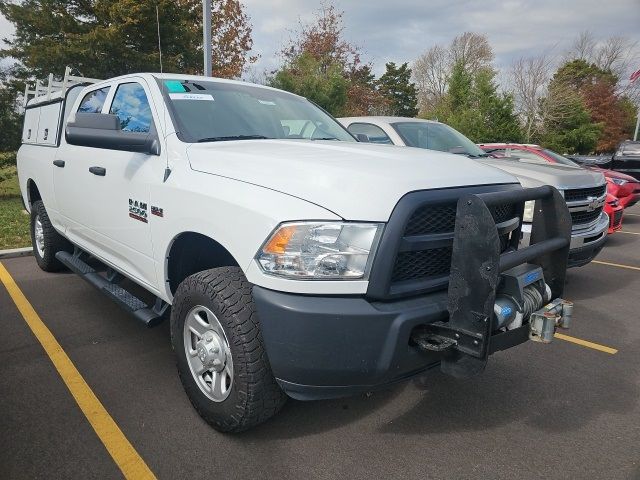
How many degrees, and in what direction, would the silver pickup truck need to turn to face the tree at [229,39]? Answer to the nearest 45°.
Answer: approximately 180°

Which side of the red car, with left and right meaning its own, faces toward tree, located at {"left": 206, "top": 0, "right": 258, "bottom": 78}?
back

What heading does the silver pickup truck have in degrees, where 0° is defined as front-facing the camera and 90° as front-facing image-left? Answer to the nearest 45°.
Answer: approximately 315°

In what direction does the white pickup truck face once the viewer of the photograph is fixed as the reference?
facing the viewer and to the right of the viewer

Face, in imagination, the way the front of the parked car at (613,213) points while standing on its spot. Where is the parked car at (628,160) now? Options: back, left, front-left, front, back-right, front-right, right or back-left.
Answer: back-left

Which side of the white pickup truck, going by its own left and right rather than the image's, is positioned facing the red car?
left

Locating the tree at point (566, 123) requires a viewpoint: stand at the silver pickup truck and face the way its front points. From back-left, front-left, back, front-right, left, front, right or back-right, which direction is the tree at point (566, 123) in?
back-left

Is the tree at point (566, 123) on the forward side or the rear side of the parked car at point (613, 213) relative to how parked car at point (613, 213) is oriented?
on the rear side
